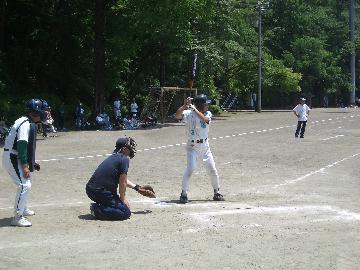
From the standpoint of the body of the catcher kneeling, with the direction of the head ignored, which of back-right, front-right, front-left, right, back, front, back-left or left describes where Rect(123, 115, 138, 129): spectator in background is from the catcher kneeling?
left

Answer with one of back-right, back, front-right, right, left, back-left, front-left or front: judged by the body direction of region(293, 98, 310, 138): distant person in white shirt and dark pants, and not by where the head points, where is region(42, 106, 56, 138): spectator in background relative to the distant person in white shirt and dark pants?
right

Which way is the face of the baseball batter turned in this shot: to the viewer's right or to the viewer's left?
to the viewer's right

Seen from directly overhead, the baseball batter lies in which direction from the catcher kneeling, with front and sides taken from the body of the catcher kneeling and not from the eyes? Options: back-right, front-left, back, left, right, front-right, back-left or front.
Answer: front-left

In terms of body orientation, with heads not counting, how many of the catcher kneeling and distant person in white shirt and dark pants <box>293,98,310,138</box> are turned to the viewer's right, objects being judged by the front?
1

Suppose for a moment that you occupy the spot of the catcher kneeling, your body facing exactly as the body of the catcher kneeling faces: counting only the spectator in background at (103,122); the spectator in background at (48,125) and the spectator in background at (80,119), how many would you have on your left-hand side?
3

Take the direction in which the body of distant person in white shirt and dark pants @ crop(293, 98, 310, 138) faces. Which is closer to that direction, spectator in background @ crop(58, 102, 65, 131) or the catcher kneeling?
the catcher kneeling

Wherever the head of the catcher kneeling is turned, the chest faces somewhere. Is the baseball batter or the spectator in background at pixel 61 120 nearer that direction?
the baseball batter

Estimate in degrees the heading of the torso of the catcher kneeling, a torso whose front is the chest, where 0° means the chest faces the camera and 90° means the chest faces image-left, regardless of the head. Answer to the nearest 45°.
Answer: approximately 270°

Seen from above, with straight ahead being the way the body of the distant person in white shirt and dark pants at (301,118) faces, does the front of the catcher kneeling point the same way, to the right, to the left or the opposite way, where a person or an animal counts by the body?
to the left

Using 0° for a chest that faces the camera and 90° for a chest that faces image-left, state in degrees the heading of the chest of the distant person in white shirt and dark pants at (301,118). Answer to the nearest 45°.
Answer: approximately 0°

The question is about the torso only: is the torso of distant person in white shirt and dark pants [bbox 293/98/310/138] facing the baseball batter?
yes

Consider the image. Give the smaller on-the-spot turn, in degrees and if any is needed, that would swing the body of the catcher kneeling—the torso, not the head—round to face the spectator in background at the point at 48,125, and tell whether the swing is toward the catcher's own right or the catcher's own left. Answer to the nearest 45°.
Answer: approximately 90° to the catcher's own left

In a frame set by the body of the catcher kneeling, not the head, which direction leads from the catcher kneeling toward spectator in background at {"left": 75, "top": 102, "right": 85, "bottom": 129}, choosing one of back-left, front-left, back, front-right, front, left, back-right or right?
left
